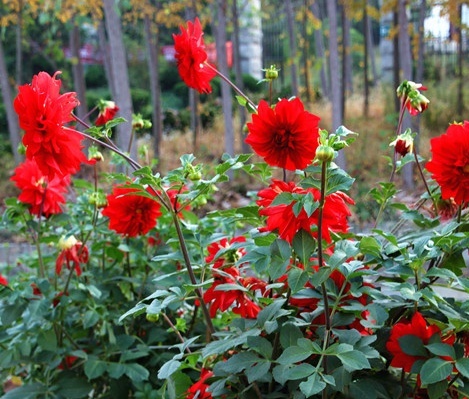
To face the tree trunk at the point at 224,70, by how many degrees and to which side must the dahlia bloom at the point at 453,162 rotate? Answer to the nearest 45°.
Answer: approximately 180°

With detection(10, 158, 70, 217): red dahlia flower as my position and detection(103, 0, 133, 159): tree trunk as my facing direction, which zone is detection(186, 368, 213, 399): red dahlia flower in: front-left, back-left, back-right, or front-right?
back-right

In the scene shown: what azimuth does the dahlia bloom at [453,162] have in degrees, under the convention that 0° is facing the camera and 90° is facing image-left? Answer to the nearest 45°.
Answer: approximately 0°

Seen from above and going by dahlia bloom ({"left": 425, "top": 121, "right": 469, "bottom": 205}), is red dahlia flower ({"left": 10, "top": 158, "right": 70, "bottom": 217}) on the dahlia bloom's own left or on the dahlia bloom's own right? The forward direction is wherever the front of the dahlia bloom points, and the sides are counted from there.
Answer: on the dahlia bloom's own right
